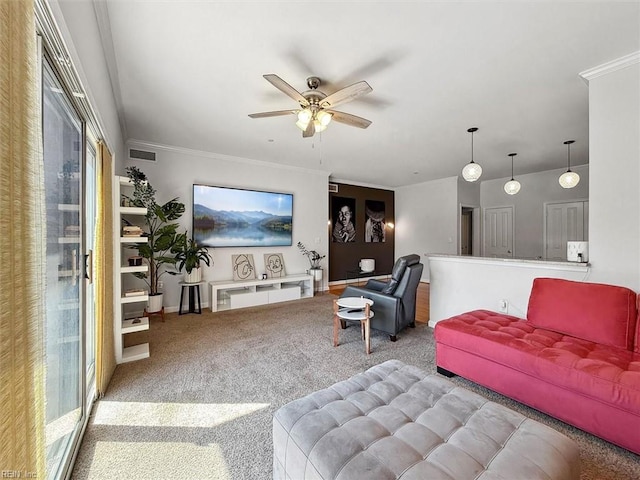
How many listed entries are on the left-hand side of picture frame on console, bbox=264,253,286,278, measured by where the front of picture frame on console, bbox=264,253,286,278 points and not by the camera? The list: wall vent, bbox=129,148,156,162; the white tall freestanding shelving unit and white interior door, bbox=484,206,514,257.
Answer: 1

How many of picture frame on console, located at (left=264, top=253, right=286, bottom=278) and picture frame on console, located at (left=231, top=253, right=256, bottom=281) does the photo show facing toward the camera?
2

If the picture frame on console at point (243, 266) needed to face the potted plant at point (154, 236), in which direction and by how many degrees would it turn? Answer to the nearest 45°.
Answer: approximately 45° to its right

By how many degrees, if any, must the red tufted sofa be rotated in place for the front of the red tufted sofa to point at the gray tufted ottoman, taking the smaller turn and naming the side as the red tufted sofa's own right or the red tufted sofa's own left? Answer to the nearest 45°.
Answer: approximately 45° to the red tufted sofa's own left

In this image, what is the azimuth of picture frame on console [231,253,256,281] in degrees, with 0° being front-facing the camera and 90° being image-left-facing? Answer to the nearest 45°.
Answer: approximately 0°

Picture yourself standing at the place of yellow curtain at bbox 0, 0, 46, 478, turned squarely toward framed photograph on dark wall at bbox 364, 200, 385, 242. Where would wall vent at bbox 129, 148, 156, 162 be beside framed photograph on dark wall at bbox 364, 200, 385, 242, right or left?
left

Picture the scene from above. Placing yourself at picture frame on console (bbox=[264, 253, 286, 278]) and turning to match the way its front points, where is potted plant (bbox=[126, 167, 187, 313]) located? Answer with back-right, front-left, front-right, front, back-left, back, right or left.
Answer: front-right

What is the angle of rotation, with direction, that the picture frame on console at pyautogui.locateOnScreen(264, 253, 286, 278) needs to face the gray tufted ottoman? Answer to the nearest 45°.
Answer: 0° — it already faces it

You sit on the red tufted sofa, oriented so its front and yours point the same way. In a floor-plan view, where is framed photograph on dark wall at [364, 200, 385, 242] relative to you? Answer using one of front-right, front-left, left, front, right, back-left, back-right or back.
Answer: right

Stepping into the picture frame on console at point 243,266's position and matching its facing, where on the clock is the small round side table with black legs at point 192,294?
The small round side table with black legs is roughly at 2 o'clock from the picture frame on console.

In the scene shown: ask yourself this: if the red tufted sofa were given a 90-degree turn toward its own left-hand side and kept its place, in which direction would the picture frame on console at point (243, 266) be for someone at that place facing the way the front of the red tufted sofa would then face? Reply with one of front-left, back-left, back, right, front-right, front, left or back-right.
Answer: back-right

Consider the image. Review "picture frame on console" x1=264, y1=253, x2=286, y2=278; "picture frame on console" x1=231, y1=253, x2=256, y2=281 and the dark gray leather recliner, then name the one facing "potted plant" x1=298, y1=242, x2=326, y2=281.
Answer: the dark gray leather recliner

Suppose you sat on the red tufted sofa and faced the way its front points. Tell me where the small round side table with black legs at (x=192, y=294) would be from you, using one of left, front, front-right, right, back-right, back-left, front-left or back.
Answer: front-right
